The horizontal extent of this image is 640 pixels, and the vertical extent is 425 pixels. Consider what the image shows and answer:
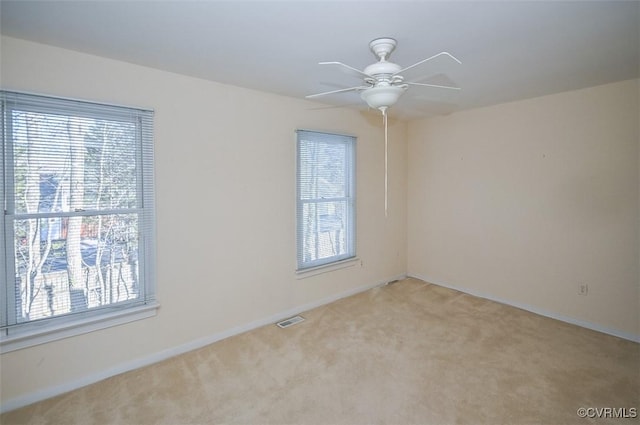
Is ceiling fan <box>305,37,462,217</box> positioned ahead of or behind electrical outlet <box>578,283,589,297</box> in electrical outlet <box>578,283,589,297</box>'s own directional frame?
ahead

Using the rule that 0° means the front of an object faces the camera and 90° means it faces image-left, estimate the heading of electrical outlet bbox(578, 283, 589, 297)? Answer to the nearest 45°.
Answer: approximately 0°

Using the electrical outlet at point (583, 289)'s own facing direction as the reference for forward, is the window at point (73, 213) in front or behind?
in front

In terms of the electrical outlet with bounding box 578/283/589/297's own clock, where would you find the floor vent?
The floor vent is roughly at 2 o'clock from the electrical outlet.

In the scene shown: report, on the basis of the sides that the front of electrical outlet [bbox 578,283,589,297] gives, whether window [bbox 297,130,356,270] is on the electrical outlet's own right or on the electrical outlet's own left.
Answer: on the electrical outlet's own right

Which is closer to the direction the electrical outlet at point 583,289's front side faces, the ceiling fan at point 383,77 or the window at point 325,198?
the ceiling fan
